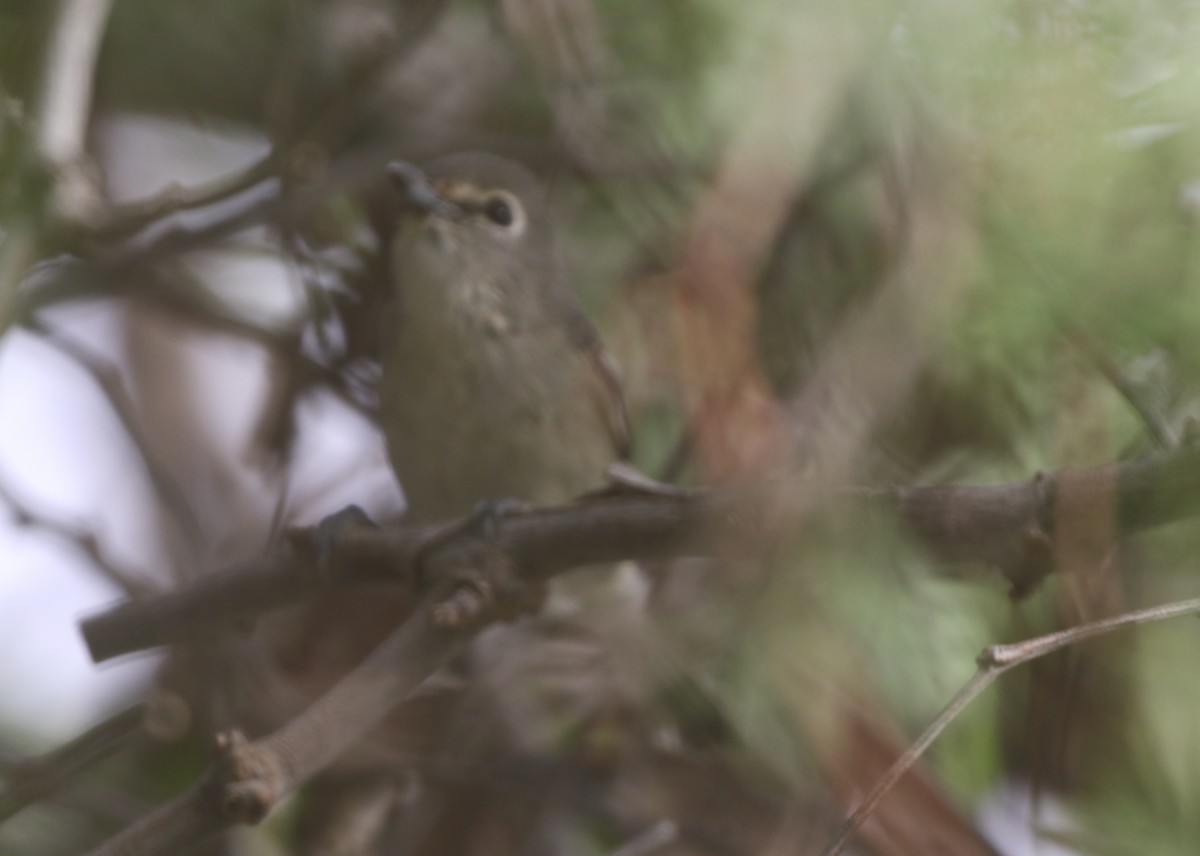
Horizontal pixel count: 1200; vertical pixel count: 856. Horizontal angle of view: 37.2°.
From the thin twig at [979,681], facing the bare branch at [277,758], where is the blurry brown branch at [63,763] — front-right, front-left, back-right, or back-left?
front-right

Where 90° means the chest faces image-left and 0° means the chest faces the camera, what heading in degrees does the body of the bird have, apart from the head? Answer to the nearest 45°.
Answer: approximately 45°

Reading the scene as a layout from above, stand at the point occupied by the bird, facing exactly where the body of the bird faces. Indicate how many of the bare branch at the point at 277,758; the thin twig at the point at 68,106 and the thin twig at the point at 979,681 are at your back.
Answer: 0

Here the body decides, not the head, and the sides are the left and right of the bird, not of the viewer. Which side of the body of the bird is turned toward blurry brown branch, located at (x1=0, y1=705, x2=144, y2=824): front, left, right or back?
right

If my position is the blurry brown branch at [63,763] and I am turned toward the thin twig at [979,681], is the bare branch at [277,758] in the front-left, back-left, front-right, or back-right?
front-right
